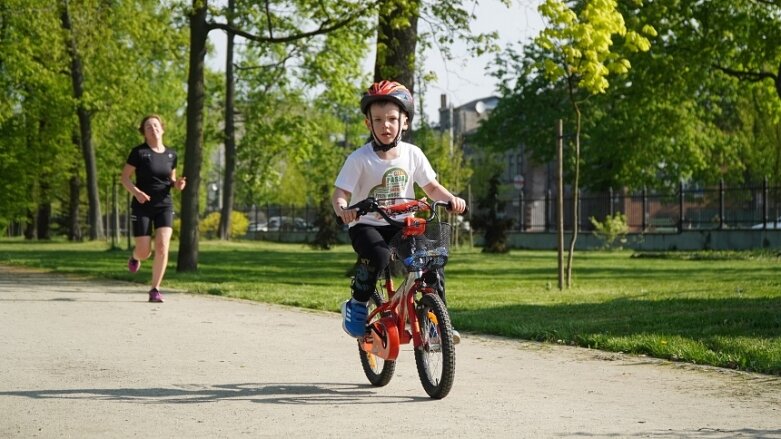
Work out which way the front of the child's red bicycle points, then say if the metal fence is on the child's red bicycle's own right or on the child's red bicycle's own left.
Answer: on the child's red bicycle's own left

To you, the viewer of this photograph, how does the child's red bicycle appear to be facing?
facing the viewer and to the right of the viewer

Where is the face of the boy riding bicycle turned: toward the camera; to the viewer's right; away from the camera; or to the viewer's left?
toward the camera
